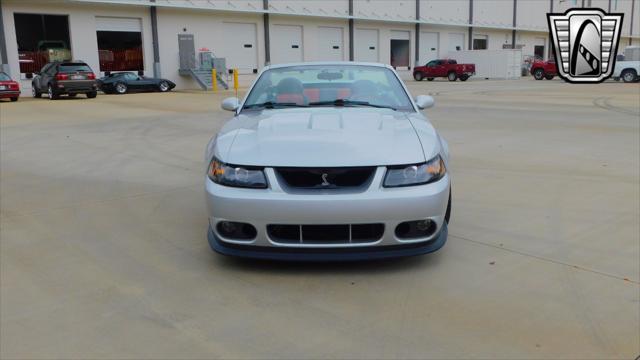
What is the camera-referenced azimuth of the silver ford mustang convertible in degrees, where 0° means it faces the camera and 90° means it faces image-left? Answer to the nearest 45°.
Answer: approximately 0°

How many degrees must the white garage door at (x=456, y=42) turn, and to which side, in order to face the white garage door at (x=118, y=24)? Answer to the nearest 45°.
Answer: approximately 45° to its right

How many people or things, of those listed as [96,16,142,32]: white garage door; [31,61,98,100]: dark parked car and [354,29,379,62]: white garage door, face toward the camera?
2

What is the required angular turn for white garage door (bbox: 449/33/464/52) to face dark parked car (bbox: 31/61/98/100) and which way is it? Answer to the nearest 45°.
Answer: approximately 45° to its right

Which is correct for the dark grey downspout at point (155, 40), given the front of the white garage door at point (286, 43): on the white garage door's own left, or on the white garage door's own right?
on the white garage door's own right

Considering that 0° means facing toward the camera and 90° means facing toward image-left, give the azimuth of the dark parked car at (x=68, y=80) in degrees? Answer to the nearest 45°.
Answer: approximately 135°

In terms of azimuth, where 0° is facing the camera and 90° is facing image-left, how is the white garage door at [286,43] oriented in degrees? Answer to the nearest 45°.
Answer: approximately 0°

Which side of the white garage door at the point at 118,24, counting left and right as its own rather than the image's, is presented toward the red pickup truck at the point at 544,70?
left

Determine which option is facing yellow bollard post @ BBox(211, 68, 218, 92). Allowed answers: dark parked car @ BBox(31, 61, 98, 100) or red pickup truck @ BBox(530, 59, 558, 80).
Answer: the red pickup truck

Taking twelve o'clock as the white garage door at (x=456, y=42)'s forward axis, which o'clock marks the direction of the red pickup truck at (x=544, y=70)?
The red pickup truck is roughly at 11 o'clock from the white garage door.

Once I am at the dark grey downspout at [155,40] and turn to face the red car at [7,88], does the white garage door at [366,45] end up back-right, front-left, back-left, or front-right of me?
back-left

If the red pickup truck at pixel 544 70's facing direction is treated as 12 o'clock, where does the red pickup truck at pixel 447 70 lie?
the red pickup truck at pixel 447 70 is roughly at 1 o'clock from the red pickup truck at pixel 544 70.

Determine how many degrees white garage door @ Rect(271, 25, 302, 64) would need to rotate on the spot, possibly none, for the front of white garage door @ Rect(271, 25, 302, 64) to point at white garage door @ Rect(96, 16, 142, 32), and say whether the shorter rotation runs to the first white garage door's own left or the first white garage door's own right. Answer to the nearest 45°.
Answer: approximately 45° to the first white garage door's own right
